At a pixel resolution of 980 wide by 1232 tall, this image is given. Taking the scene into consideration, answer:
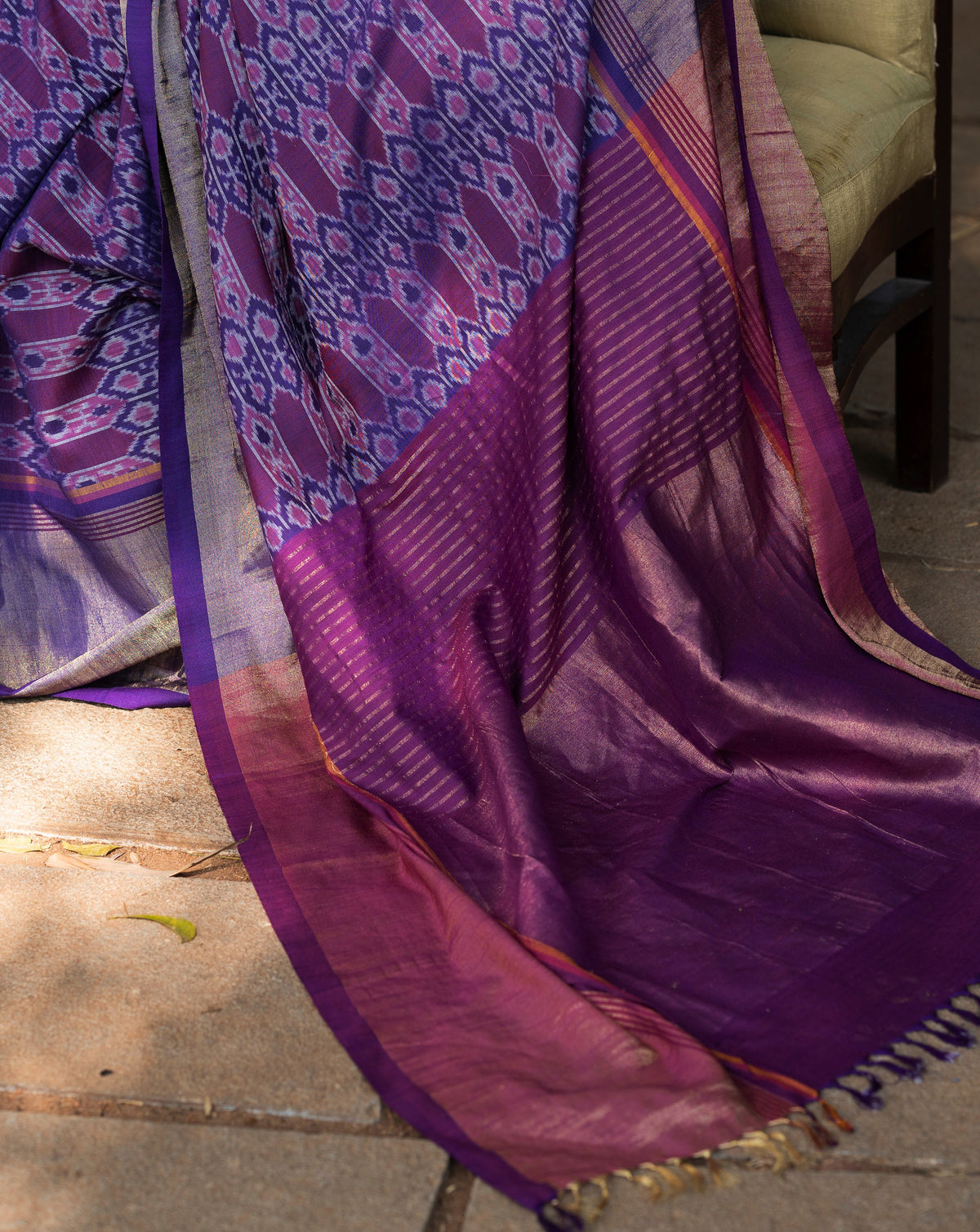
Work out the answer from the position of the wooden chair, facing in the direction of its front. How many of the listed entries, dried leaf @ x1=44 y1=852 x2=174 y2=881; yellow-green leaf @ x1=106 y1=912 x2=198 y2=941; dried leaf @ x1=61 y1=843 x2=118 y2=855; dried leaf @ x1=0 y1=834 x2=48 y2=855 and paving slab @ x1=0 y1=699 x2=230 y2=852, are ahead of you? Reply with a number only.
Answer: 5

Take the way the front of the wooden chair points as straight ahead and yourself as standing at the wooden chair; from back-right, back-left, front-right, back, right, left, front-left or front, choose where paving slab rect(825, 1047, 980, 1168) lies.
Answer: front-left

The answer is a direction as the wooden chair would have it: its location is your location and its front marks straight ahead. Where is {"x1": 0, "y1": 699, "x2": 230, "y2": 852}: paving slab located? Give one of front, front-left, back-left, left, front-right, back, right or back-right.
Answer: front

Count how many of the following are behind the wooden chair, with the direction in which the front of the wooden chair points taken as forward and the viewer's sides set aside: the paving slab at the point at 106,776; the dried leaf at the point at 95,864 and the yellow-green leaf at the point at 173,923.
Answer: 0

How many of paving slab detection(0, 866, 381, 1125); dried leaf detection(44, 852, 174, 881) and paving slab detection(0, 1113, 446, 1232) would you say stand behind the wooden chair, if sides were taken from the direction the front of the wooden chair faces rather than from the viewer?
0

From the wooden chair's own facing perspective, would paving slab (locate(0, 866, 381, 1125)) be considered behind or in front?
in front

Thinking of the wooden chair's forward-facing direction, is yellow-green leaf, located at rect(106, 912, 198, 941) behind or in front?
in front

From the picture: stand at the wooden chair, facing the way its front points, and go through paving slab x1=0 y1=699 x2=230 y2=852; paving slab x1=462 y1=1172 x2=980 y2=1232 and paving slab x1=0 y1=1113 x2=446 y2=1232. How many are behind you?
0

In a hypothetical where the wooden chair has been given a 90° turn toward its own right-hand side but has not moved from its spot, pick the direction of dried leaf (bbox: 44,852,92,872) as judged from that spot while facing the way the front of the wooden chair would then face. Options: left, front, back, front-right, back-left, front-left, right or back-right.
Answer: left

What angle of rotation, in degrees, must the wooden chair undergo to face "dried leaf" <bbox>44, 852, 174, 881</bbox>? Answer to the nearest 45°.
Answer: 0° — it already faces it

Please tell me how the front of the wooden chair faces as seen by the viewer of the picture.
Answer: facing the viewer and to the left of the viewer

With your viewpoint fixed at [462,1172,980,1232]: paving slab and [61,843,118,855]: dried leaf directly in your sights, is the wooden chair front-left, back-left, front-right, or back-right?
front-right

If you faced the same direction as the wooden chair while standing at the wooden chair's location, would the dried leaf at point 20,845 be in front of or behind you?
in front
